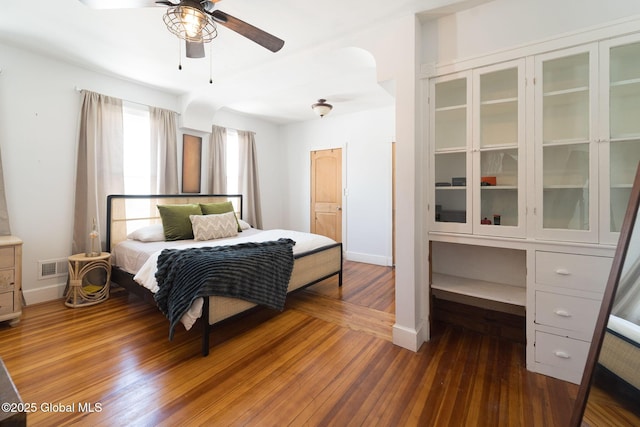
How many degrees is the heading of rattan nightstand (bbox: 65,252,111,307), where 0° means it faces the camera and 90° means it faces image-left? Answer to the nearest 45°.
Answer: approximately 315°

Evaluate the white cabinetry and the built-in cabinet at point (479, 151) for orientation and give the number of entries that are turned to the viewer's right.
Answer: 0

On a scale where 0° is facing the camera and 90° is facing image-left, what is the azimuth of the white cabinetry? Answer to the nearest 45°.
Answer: approximately 45°

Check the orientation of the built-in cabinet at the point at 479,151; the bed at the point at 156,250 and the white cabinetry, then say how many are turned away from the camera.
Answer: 0

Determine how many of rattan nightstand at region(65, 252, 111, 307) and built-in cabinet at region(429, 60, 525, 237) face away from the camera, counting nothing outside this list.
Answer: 0

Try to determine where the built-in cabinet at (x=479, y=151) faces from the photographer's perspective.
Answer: facing the viewer and to the left of the viewer

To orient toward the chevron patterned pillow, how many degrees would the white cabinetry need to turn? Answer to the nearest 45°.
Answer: approximately 45° to its right

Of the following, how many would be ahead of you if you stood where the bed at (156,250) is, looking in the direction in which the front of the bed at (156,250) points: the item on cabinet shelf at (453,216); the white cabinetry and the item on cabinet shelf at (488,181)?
3

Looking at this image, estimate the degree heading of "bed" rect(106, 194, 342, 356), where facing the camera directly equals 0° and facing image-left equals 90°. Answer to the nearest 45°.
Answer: approximately 315°

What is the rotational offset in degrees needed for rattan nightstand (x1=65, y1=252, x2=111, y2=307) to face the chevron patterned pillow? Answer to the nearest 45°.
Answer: approximately 45° to its left

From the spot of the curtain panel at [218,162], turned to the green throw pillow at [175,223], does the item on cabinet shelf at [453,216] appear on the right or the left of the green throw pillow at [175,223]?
left

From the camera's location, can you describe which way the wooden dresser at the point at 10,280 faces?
facing the viewer and to the right of the viewer
